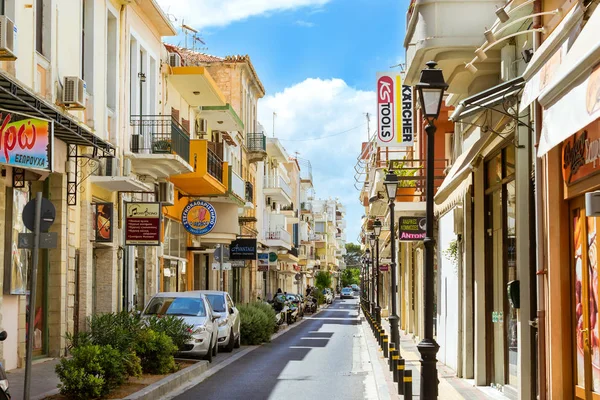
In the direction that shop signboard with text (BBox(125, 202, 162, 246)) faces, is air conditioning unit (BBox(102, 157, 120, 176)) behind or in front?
in front

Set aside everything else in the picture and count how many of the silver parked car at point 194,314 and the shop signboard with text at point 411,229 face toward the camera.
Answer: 2

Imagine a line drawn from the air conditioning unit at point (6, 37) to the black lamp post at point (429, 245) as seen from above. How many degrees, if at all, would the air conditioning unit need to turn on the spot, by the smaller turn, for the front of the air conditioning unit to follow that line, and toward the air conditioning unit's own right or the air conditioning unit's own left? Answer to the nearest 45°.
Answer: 0° — it already faces it

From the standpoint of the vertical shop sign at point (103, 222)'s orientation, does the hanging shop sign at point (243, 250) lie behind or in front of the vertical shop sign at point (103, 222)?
behind

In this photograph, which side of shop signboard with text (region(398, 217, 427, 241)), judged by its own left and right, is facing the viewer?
front

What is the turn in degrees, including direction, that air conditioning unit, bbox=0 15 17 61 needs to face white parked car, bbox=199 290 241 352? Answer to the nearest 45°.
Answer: approximately 90° to its left

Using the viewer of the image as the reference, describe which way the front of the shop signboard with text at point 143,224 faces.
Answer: facing the viewer

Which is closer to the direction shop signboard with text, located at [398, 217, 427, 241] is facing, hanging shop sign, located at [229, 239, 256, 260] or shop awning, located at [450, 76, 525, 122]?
the shop awning

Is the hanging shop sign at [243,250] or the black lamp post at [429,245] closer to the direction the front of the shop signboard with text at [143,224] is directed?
the black lamp post

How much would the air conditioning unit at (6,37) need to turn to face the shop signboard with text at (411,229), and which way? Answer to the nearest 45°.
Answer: approximately 90° to its left

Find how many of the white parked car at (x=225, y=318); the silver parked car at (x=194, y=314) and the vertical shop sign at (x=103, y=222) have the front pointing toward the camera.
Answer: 3

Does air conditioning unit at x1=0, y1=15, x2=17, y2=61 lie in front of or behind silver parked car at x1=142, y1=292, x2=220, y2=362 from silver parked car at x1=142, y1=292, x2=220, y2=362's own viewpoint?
in front

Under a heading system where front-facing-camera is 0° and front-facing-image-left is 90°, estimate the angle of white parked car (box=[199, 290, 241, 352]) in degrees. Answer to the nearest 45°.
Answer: approximately 0°

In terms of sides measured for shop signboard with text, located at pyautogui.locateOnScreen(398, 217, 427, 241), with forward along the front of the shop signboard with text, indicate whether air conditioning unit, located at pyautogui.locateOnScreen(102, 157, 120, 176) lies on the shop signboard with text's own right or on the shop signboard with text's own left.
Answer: on the shop signboard with text's own right

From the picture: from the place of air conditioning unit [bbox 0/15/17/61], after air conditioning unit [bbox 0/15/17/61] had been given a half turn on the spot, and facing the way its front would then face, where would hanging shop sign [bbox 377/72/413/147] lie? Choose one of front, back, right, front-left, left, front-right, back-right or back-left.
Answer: right

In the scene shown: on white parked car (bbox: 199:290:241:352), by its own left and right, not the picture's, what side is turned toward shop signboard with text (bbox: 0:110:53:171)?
front
